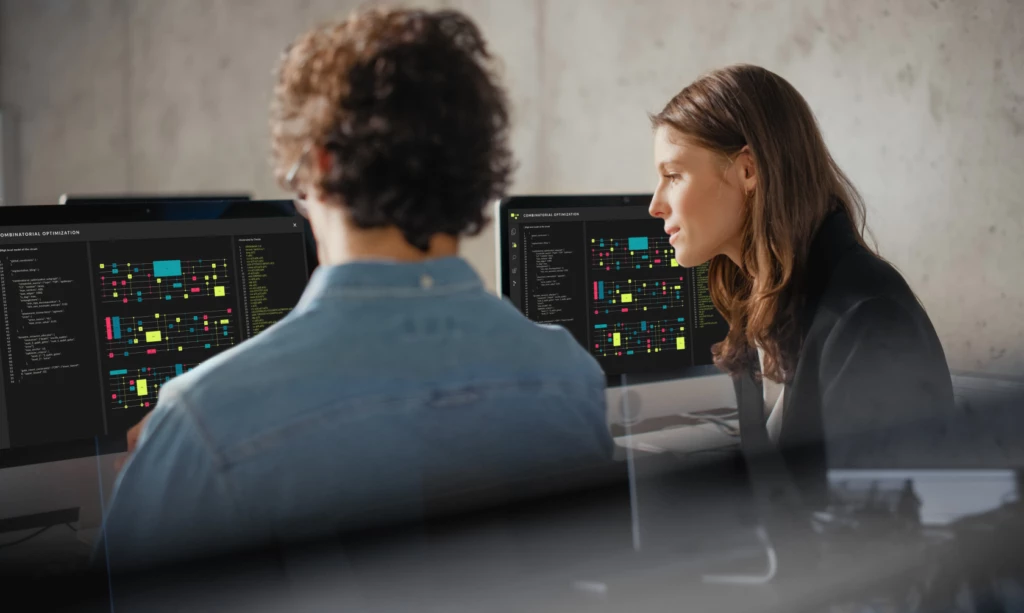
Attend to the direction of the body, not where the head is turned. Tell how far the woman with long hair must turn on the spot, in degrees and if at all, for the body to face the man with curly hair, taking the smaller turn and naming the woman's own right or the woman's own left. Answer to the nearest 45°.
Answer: approximately 45° to the woman's own left

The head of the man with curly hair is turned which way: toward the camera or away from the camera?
away from the camera

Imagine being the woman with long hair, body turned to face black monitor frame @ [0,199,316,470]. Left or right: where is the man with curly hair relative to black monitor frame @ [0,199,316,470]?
left

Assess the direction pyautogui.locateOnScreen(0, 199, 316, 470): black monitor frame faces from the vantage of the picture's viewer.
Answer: facing the viewer and to the right of the viewer

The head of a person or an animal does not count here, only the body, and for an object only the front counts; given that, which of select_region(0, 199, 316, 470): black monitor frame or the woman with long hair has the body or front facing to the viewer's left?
the woman with long hair

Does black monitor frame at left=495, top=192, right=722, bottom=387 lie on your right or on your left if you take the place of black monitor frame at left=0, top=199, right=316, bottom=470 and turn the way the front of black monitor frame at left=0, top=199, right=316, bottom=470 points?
on your left

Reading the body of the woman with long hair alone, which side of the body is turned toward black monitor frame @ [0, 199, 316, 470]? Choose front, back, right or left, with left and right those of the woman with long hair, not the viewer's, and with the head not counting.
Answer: front

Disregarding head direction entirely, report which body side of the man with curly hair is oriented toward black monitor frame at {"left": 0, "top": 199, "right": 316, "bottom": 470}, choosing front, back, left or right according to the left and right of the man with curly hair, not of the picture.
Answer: front

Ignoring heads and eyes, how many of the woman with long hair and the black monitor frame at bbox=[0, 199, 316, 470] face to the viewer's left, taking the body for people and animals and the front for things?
1

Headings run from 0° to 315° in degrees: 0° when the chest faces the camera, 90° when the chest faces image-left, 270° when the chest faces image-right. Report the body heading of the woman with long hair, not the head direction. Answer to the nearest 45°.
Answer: approximately 90°

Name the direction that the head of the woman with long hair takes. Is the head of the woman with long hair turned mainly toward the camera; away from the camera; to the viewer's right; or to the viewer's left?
to the viewer's left

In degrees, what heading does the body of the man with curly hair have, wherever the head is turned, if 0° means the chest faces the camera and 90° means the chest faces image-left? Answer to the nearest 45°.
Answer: approximately 135°

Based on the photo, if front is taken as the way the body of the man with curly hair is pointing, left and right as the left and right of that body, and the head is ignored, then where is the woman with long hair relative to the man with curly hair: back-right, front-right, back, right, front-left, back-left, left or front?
right

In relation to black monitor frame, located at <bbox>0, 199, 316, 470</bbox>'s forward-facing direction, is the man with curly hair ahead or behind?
ahead
